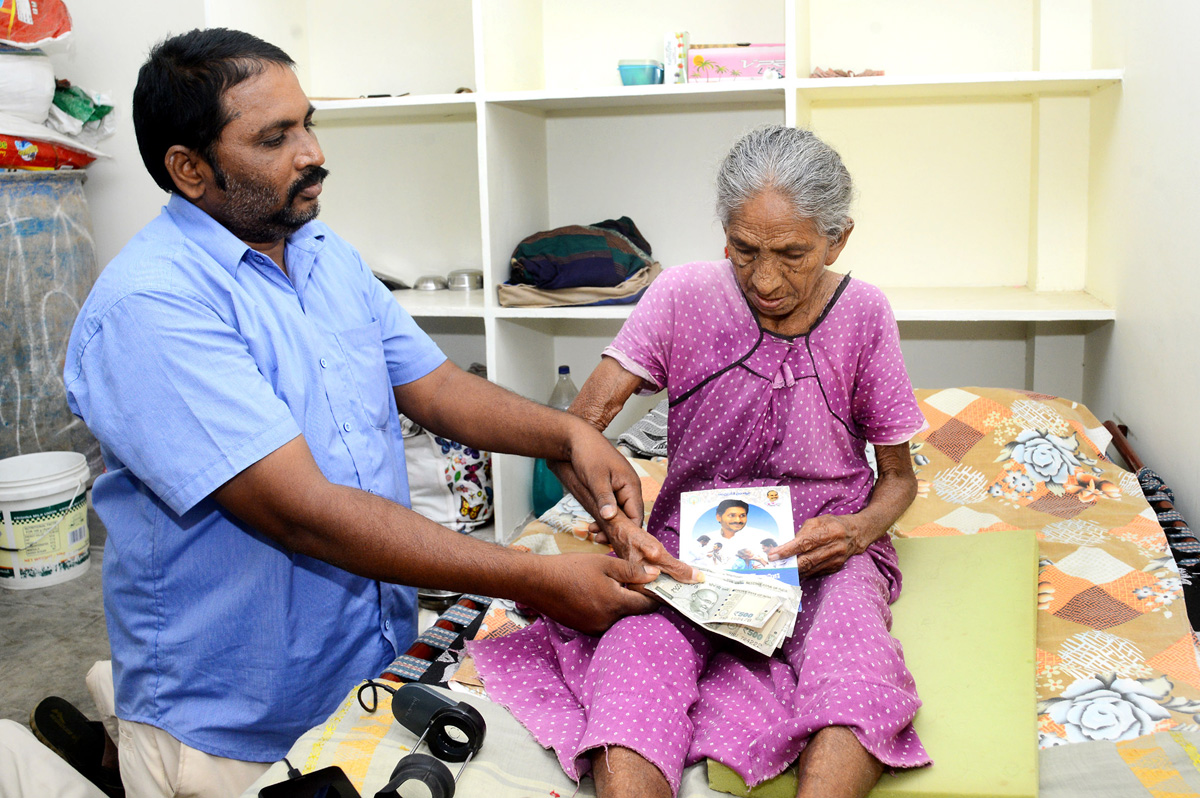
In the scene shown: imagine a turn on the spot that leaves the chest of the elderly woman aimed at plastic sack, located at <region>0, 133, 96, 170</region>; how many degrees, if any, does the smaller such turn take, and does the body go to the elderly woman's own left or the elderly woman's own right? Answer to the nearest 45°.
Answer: approximately 135° to the elderly woman's own right

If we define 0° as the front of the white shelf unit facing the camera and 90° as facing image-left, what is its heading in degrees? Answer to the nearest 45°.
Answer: approximately 0°

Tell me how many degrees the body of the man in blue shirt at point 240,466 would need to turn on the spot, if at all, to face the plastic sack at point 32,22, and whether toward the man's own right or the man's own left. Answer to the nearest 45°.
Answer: approximately 135° to the man's own left

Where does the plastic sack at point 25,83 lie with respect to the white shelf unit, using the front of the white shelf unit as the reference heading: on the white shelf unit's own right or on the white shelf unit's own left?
on the white shelf unit's own right

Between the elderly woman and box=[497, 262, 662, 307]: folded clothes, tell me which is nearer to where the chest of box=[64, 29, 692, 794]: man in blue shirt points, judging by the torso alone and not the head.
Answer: the elderly woman

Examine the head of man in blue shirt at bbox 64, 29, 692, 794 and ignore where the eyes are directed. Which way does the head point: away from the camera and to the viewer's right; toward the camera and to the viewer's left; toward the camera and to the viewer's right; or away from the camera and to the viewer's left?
toward the camera and to the viewer's right

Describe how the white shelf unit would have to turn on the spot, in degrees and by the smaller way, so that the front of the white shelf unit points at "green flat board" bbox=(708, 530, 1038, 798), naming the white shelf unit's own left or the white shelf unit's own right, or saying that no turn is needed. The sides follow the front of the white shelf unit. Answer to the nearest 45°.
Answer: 0° — it already faces it

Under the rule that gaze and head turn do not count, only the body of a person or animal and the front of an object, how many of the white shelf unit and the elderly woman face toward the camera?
2

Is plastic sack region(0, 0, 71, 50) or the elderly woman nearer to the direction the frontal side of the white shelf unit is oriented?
the elderly woman

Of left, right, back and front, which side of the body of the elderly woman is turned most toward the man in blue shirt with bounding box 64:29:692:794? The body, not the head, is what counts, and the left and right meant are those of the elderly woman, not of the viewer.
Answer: right

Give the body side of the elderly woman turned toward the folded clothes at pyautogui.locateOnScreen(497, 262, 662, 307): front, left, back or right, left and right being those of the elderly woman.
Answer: back

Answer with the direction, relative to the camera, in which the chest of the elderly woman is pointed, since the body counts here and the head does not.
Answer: toward the camera

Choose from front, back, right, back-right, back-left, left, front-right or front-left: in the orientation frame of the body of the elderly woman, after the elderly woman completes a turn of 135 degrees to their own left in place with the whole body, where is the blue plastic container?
front-left

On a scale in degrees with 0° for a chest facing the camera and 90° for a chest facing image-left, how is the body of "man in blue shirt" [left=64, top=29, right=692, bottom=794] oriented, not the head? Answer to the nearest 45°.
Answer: approximately 315°
